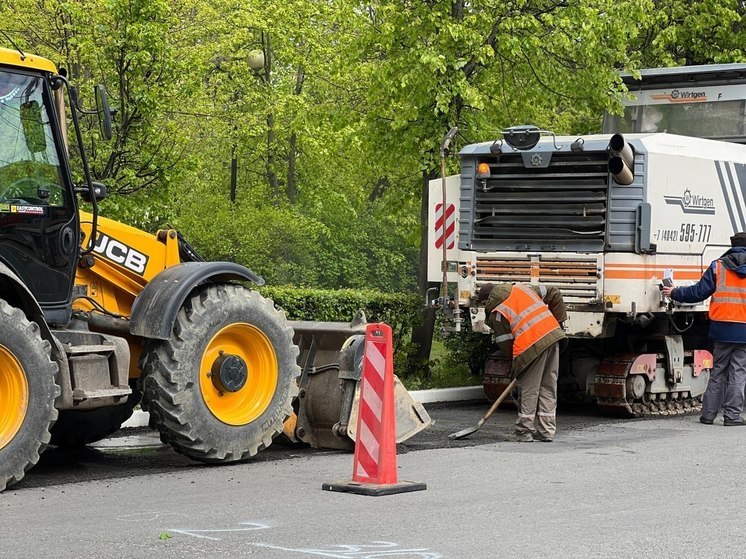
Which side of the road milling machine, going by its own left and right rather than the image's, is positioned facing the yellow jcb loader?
back

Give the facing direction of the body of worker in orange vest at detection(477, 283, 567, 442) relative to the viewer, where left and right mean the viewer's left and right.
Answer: facing away from the viewer and to the left of the viewer

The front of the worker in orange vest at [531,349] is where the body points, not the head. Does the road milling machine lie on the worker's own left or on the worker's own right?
on the worker's own right

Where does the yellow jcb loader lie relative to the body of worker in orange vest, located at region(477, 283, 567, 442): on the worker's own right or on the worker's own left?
on the worker's own left

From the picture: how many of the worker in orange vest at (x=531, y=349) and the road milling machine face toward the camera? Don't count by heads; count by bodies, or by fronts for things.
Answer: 0

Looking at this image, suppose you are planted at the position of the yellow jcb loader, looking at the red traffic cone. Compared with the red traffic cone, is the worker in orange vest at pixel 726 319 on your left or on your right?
left

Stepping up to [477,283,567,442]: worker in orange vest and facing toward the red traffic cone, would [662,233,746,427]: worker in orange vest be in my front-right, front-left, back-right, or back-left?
back-left

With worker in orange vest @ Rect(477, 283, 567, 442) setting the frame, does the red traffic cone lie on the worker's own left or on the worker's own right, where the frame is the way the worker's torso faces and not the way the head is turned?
on the worker's own left

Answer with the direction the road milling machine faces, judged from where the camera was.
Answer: facing away from the viewer and to the right of the viewer
